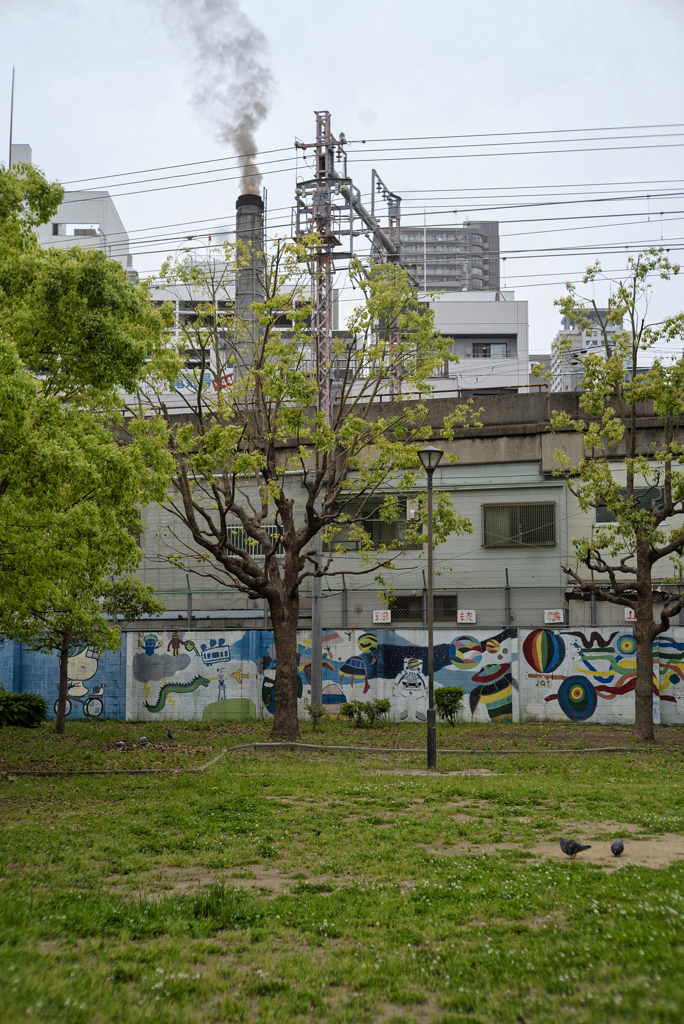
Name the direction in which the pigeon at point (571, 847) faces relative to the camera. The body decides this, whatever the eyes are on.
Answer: to the viewer's left

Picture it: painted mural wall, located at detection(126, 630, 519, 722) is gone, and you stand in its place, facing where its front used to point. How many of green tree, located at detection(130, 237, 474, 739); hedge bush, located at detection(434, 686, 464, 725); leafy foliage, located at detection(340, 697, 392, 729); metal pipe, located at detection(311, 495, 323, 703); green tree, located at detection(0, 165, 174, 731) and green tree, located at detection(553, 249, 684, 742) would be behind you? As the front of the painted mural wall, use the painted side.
0

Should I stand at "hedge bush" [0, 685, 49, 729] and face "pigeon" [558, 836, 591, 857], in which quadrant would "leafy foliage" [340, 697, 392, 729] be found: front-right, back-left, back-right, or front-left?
front-left

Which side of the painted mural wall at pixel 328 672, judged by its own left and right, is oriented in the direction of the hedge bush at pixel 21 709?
right

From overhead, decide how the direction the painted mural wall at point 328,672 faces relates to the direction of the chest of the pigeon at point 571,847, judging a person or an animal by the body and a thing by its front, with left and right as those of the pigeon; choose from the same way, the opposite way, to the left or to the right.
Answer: to the left

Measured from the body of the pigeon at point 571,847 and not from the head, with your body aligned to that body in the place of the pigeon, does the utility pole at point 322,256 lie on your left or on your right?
on your right

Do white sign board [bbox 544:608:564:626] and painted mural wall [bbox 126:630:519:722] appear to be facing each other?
no

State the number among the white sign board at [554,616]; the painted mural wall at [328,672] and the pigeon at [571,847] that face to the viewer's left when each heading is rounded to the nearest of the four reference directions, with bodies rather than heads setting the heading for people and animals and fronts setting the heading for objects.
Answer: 1

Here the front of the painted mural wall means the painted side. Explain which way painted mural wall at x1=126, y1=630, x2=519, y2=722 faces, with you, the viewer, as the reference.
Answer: facing the viewer

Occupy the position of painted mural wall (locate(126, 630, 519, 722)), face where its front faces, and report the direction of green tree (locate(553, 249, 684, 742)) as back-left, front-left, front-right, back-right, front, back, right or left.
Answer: front-left

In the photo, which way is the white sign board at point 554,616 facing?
toward the camera

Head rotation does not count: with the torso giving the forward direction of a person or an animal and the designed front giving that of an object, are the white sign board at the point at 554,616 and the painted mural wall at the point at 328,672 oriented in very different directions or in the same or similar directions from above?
same or similar directions

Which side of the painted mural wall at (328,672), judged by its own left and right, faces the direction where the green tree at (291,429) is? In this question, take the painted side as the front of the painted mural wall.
front

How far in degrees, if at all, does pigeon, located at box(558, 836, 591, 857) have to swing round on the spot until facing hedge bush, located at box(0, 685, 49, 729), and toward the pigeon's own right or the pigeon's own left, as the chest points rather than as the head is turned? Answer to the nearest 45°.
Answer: approximately 45° to the pigeon's own right

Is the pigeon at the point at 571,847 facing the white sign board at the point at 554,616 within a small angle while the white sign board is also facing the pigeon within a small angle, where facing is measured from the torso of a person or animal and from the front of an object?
no

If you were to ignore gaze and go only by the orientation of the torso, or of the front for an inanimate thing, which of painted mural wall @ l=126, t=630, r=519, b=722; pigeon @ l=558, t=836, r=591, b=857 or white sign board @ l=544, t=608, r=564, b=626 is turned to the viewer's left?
the pigeon

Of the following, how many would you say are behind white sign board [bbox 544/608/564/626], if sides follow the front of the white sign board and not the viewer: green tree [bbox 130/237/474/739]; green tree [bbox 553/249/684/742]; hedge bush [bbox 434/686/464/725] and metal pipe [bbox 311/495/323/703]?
0
